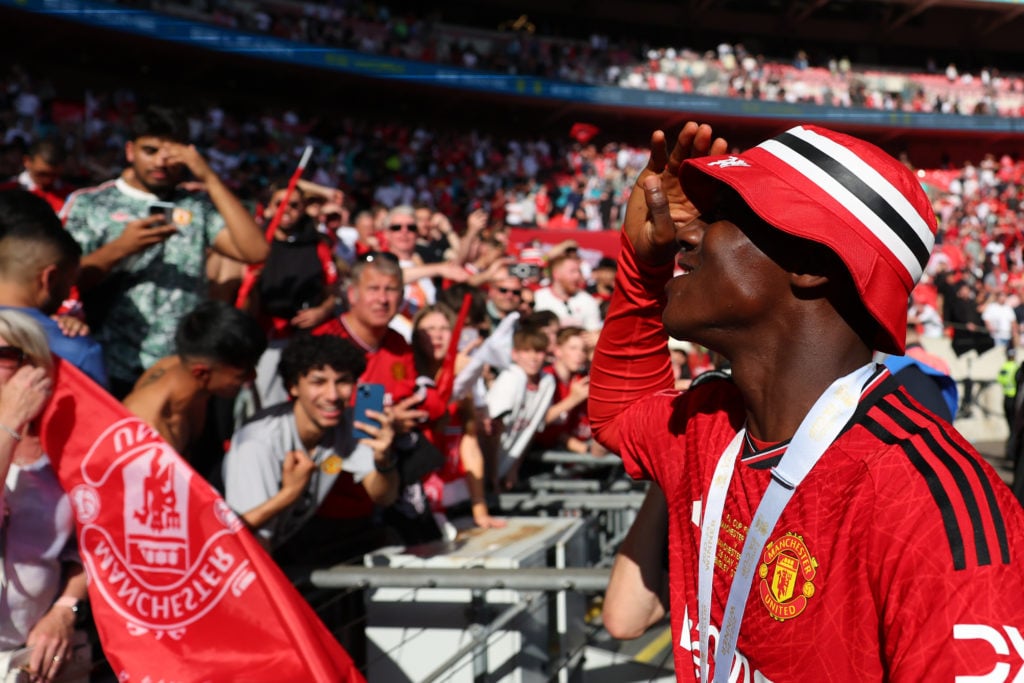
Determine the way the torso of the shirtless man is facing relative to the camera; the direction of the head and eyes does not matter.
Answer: to the viewer's right

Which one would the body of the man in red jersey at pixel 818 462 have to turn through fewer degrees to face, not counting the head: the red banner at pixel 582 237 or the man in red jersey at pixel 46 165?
the man in red jersey

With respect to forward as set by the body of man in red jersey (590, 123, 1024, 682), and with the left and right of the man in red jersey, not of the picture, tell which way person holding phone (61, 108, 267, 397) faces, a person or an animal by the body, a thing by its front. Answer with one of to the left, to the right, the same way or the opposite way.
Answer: to the left

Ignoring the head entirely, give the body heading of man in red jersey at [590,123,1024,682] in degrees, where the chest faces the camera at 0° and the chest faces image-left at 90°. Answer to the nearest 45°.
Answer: approximately 45°

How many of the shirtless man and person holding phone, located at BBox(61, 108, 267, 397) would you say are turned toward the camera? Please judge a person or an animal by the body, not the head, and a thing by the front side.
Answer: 1

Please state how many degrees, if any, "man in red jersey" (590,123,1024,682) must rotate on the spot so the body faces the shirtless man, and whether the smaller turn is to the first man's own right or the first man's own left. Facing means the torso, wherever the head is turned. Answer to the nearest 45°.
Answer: approximately 90° to the first man's own right

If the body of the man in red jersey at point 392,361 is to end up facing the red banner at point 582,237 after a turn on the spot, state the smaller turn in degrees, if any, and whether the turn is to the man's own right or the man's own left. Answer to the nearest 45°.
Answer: approximately 135° to the man's own left

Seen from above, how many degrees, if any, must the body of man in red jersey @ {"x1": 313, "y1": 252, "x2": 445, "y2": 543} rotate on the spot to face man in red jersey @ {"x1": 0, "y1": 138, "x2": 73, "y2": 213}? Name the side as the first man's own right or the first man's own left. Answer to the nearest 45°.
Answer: approximately 135° to the first man's own right

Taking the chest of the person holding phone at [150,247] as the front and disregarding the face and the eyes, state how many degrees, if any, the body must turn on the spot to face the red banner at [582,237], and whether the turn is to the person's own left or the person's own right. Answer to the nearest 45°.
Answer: approximately 135° to the person's own left

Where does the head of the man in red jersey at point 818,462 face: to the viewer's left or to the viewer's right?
to the viewer's left
